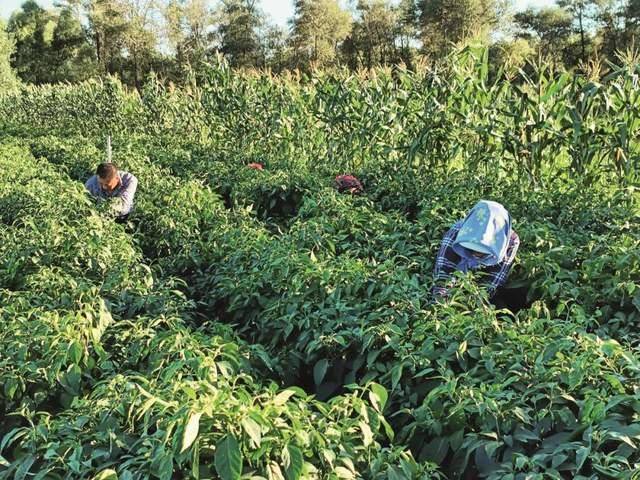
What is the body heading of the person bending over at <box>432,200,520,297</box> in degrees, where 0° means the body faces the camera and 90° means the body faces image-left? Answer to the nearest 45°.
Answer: approximately 0°

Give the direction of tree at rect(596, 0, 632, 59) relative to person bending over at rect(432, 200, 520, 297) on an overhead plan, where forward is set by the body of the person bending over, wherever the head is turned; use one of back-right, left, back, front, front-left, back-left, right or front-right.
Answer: back

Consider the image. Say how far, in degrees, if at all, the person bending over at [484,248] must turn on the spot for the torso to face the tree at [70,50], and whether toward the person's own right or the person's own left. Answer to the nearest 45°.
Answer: approximately 135° to the person's own right

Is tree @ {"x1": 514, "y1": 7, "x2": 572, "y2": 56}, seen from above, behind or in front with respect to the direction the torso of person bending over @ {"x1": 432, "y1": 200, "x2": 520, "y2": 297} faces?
behind

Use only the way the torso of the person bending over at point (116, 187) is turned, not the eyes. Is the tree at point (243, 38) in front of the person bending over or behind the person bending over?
behind

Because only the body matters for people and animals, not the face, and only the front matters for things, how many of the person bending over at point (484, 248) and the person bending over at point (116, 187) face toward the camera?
2

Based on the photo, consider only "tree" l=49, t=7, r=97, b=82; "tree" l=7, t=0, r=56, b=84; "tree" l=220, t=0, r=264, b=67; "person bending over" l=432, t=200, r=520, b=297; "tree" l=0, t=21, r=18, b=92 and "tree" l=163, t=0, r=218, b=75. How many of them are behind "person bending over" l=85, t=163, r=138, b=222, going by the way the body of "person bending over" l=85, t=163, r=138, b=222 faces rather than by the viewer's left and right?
5

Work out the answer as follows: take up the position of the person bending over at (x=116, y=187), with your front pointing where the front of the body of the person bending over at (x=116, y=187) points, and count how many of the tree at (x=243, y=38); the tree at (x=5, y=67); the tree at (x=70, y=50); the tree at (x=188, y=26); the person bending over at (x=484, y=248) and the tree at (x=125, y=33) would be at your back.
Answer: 5

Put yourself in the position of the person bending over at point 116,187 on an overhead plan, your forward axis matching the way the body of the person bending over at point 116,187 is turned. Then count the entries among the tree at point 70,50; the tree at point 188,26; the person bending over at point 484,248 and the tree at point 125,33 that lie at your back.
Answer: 3

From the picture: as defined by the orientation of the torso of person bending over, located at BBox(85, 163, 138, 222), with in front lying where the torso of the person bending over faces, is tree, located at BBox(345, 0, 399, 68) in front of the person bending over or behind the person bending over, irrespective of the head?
behind

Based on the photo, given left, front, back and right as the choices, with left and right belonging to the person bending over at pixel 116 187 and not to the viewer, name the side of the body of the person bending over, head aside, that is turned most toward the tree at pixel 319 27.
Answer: back

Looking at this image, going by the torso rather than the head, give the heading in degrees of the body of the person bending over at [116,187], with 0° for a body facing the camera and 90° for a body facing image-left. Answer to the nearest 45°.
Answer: approximately 0°

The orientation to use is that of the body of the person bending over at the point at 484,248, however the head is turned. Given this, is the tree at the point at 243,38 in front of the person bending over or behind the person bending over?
behind

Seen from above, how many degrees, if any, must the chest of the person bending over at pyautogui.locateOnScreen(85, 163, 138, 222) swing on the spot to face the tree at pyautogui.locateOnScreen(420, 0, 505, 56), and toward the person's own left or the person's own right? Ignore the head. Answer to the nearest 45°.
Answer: approximately 135° to the person's own left

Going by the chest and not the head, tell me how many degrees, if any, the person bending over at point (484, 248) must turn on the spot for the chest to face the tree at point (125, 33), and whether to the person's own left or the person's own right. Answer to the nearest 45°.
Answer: approximately 135° to the person's own right
